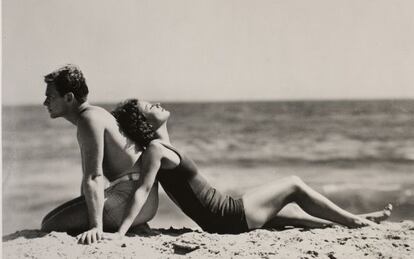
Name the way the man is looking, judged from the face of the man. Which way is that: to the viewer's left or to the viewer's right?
to the viewer's left

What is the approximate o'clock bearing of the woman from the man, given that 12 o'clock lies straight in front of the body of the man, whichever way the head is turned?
The woman is roughly at 6 o'clock from the man.

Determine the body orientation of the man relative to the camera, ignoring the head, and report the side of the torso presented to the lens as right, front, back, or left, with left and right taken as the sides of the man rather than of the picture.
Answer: left

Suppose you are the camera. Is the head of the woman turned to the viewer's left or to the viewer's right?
to the viewer's right
